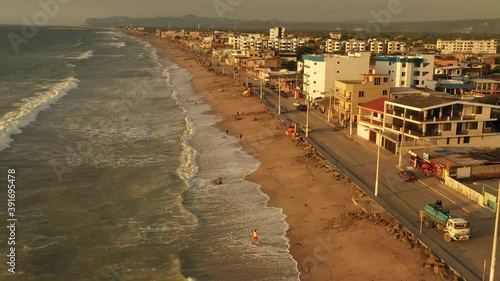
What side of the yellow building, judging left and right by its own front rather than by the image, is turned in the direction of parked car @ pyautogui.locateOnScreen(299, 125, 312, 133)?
front

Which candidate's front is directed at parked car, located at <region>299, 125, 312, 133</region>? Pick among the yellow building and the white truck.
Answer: the yellow building

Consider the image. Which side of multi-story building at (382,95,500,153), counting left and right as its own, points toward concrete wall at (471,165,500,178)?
left

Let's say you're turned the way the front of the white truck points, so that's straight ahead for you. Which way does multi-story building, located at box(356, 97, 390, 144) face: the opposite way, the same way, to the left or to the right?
to the right

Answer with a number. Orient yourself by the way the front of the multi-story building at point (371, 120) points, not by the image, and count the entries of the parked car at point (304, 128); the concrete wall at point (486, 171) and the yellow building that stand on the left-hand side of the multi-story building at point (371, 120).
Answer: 1

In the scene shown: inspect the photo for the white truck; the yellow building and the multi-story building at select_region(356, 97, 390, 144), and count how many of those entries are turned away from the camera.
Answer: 0

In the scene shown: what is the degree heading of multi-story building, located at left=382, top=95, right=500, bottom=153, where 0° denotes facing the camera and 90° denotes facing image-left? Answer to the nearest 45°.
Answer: approximately 45°

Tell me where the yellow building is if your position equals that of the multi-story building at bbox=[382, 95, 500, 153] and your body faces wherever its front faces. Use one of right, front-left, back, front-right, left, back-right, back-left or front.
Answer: right

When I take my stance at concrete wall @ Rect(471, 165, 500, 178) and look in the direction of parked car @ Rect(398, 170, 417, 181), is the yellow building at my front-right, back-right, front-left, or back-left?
front-right

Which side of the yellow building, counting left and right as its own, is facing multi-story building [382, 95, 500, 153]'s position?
left

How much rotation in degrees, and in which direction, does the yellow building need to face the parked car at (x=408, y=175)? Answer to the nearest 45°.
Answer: approximately 45° to its left

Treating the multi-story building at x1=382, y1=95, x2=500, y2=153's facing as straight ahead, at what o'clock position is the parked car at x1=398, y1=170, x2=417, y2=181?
The parked car is roughly at 11 o'clock from the multi-story building.

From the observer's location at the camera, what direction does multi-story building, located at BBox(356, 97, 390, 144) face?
facing the viewer and to the left of the viewer

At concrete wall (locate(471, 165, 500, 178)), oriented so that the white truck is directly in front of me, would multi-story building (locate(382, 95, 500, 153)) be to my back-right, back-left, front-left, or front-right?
back-right
